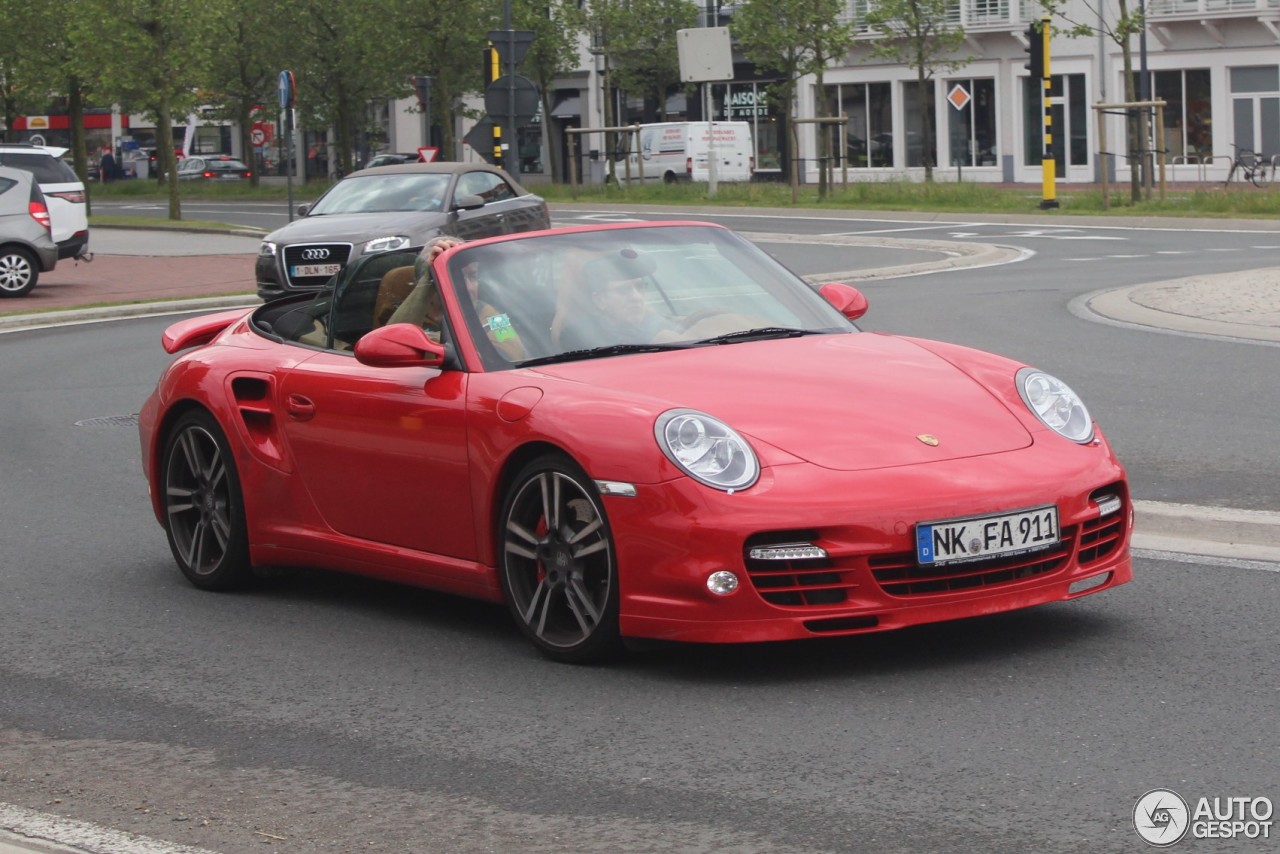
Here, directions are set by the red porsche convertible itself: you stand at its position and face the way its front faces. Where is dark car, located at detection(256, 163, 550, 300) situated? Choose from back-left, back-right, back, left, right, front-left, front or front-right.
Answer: back-left

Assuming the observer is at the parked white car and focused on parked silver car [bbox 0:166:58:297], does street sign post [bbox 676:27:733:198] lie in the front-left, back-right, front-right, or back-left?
back-left

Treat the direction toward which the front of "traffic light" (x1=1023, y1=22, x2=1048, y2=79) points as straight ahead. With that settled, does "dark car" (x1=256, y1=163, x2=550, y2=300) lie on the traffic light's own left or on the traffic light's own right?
on the traffic light's own left

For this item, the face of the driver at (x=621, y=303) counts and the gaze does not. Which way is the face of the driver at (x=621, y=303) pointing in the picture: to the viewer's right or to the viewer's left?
to the viewer's right

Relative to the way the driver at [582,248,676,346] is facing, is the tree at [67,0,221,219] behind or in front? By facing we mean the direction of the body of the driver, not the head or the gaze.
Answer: behind

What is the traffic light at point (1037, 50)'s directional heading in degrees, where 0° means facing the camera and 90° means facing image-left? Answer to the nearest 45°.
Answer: approximately 90°

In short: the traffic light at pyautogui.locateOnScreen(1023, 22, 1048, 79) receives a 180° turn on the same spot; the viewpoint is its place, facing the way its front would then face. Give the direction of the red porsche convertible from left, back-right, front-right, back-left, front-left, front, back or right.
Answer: right

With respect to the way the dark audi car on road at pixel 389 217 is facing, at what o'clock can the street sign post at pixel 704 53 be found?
The street sign post is roughly at 5 o'clock from the dark audi car on road.

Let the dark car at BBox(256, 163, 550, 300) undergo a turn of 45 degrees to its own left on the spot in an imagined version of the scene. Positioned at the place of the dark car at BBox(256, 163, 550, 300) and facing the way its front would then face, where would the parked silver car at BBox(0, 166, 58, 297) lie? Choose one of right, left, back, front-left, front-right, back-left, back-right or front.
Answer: back-right

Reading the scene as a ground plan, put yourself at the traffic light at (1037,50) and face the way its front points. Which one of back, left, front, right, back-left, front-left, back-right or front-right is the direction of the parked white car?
front-left

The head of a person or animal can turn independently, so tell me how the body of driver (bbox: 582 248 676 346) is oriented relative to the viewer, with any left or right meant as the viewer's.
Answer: facing the viewer and to the right of the viewer

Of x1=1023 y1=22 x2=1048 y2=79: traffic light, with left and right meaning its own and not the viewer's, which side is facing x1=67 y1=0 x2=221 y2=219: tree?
front

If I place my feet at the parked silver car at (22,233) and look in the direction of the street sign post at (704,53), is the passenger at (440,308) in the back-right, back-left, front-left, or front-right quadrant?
back-right
